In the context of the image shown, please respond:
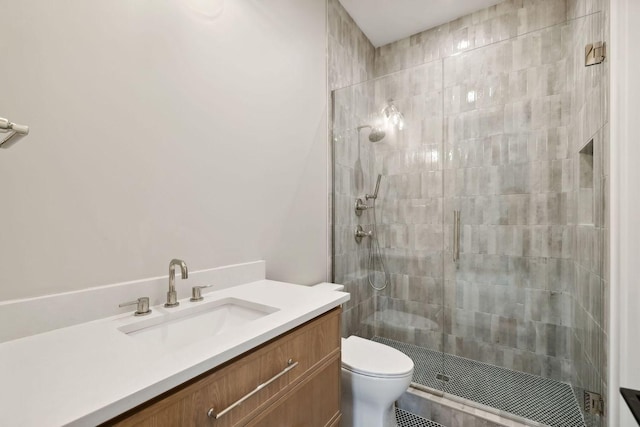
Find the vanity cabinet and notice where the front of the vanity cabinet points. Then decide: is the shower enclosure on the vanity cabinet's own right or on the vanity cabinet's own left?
on the vanity cabinet's own left

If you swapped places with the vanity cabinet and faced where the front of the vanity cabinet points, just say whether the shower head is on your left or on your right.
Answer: on your left

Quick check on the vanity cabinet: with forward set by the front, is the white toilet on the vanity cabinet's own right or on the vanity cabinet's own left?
on the vanity cabinet's own left

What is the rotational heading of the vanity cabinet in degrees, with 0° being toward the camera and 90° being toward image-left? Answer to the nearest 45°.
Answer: approximately 315°

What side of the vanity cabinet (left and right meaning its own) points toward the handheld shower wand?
left
